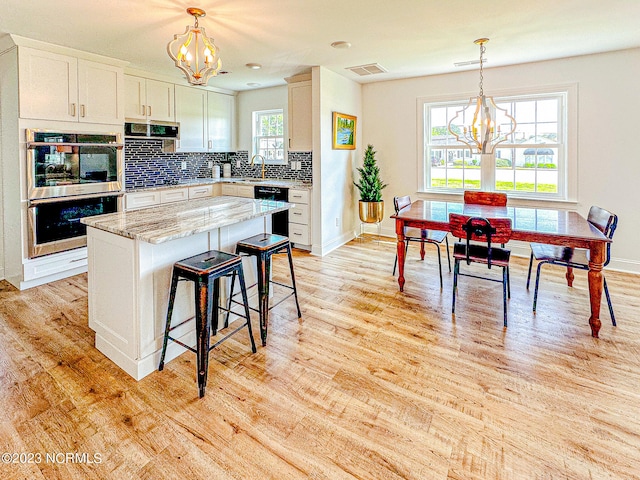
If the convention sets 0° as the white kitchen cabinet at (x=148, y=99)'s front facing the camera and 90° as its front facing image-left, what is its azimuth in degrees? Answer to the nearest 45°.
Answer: approximately 315°

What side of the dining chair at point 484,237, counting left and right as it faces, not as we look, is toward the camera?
back

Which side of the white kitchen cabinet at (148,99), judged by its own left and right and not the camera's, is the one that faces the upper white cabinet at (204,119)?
left

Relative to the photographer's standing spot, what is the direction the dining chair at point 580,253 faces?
facing to the left of the viewer

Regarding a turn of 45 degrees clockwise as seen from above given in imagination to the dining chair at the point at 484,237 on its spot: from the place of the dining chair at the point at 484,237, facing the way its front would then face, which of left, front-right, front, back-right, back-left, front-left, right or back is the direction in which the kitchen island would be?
back

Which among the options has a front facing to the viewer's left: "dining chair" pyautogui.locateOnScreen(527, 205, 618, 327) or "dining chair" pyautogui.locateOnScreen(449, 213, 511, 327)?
"dining chair" pyautogui.locateOnScreen(527, 205, 618, 327)

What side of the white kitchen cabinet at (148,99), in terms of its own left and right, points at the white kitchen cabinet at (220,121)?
left

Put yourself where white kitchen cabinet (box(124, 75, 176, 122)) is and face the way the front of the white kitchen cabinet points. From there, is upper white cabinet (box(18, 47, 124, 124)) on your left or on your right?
on your right

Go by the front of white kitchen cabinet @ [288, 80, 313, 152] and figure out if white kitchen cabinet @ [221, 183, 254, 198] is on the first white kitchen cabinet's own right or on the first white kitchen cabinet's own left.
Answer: on the first white kitchen cabinet's own right
